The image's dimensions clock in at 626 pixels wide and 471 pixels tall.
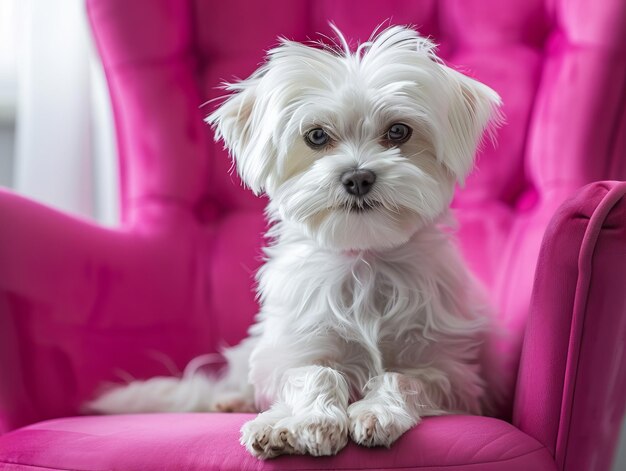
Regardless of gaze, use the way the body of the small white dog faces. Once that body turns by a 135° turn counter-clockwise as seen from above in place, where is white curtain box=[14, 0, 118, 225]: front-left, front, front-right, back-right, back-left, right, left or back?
left

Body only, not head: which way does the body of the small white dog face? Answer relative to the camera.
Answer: toward the camera
